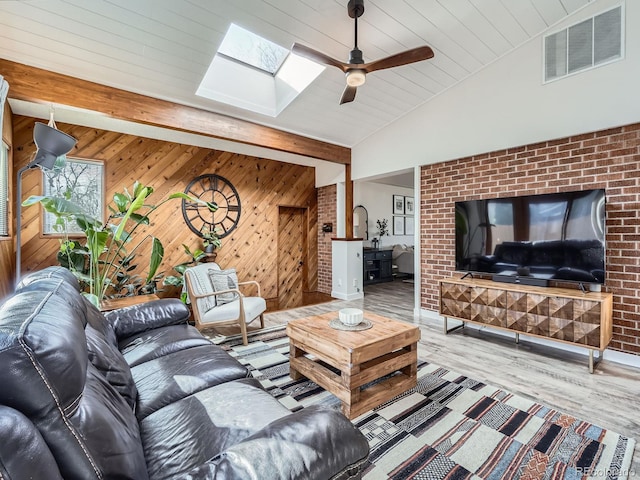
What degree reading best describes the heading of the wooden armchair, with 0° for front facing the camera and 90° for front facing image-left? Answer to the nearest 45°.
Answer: approximately 315°

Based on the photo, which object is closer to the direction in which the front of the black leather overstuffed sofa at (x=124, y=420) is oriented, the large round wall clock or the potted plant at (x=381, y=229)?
the potted plant

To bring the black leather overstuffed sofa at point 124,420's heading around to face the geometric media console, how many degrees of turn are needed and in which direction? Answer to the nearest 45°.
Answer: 0° — it already faces it

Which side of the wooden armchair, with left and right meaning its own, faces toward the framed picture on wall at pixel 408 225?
left

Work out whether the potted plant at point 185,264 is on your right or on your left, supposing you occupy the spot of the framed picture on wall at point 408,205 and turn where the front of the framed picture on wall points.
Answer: on your right

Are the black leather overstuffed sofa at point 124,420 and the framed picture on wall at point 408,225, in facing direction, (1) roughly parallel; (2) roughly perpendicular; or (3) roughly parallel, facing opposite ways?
roughly perpendicular

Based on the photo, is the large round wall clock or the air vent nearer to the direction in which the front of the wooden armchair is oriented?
the air vent

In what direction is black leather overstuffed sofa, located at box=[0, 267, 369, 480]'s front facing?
to the viewer's right

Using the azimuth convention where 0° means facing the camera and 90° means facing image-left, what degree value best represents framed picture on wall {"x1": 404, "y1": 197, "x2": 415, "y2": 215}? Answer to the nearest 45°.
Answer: approximately 315°
